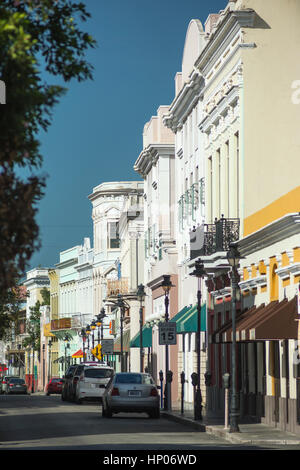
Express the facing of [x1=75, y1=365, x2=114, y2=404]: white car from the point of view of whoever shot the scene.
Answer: facing away from the viewer

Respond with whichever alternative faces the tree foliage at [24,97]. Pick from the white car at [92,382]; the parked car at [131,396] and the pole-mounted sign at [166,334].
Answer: the pole-mounted sign

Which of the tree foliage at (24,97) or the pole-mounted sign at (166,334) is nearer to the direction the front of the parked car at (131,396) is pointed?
the pole-mounted sign

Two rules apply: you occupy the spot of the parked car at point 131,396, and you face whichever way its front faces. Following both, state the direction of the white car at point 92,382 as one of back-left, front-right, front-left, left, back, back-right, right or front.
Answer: front

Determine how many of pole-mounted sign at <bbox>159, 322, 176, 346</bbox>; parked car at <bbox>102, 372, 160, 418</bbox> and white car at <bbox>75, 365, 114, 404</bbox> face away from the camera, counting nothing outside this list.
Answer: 2

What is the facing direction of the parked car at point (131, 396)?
away from the camera

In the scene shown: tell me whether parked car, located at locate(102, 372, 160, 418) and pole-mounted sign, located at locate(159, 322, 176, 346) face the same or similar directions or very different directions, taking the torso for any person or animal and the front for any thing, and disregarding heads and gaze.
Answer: very different directions

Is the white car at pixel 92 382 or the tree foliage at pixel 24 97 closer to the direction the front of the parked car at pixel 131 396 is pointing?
the white car

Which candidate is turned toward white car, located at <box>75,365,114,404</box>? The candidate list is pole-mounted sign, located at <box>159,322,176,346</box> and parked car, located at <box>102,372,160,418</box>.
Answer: the parked car

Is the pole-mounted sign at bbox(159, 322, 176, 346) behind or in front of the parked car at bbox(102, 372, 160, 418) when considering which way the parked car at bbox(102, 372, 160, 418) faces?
in front

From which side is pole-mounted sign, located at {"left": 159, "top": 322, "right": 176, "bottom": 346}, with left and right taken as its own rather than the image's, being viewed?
front

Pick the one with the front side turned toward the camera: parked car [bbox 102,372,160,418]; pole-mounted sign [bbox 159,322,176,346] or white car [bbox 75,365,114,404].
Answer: the pole-mounted sign

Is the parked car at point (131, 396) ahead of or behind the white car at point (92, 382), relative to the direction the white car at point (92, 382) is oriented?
behind

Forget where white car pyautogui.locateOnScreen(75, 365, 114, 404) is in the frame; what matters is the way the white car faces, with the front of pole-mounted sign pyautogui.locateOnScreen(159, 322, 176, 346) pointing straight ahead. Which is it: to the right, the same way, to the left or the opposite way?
the opposite way

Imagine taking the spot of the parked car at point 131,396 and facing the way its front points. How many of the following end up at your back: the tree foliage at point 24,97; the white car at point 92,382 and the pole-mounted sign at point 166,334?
1
